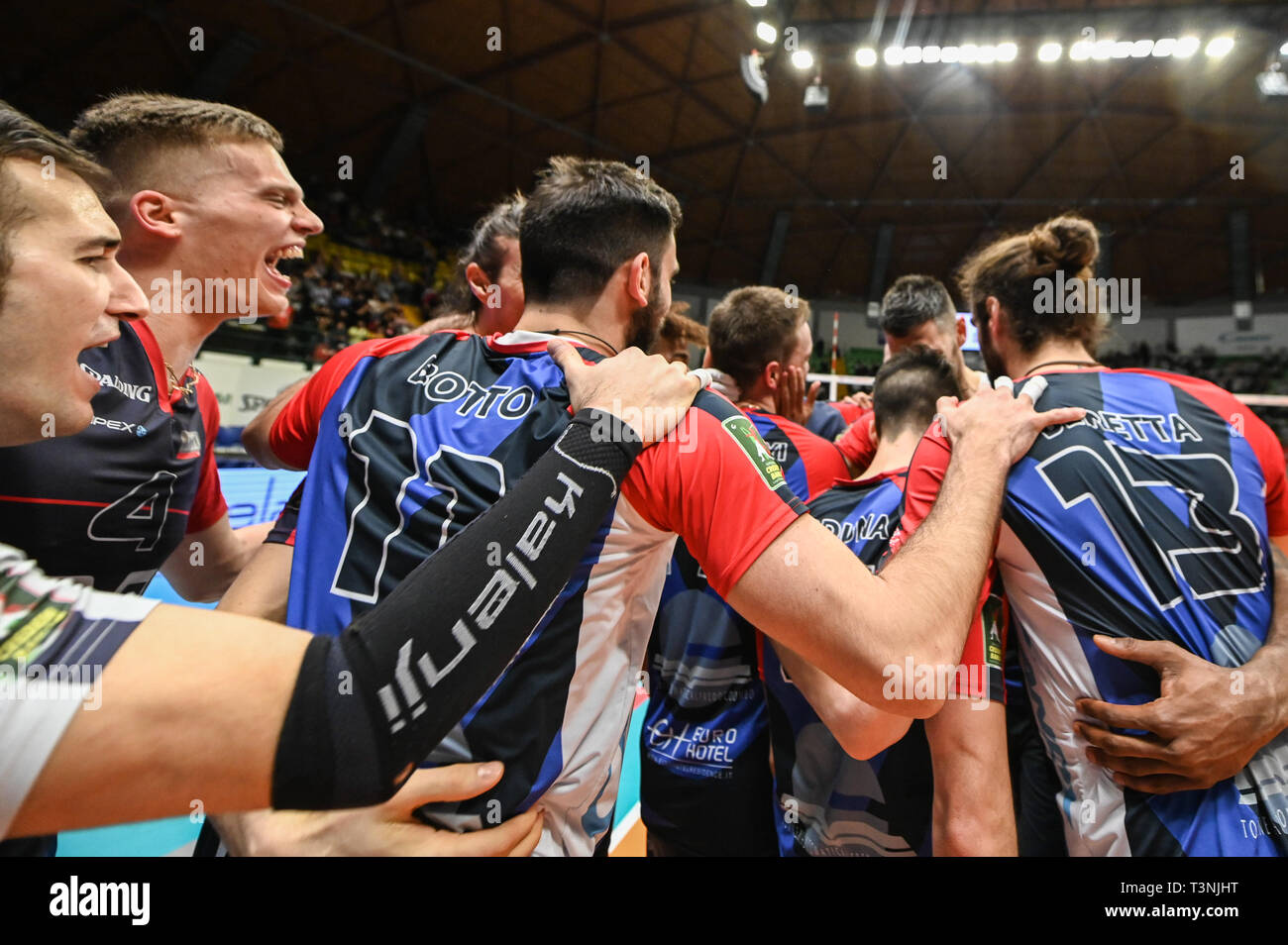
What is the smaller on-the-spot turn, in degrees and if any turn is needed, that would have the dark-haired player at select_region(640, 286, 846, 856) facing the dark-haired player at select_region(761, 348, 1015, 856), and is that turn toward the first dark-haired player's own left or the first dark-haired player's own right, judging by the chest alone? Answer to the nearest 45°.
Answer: approximately 90° to the first dark-haired player's own right

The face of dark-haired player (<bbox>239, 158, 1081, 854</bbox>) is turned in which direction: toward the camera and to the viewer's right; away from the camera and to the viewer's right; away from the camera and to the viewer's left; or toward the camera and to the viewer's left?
away from the camera and to the viewer's right

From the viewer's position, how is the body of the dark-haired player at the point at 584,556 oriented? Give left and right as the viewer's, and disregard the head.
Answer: facing away from the viewer and to the right of the viewer

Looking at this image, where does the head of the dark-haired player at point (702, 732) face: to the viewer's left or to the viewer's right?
to the viewer's right

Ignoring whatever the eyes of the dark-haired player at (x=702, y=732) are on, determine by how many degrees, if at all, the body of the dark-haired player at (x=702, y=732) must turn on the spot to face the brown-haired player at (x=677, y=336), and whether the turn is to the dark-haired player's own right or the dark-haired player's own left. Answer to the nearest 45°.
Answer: approximately 45° to the dark-haired player's own left

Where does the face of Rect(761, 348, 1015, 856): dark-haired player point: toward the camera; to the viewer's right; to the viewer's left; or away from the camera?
away from the camera

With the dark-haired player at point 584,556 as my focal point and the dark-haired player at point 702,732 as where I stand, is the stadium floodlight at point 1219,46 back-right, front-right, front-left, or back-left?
back-left
